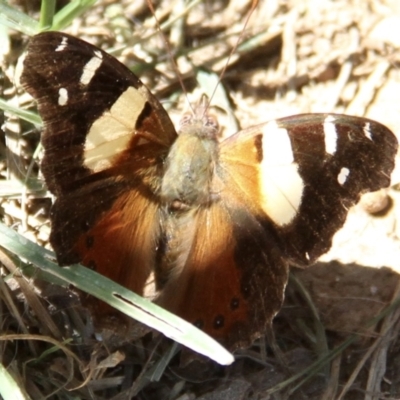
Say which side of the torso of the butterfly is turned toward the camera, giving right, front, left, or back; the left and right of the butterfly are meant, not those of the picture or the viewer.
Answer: back

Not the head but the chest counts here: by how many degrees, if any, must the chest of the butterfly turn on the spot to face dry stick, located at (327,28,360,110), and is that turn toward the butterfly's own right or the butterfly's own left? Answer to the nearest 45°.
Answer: approximately 45° to the butterfly's own right
